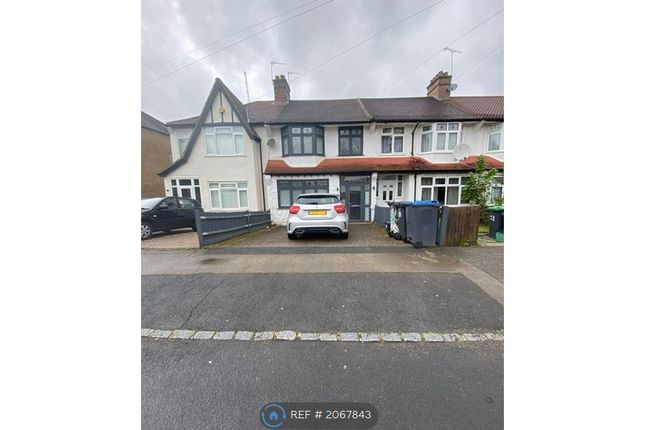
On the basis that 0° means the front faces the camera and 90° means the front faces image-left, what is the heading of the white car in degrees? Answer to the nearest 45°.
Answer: approximately 180°

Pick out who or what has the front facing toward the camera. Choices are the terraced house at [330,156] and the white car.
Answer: the terraced house

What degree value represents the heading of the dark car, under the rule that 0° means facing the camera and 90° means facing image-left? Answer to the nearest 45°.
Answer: approximately 45°

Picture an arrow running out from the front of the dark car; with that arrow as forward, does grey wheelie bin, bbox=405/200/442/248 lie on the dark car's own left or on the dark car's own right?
on the dark car's own left

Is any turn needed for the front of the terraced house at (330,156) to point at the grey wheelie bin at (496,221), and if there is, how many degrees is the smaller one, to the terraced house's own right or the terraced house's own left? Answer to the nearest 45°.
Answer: approximately 45° to the terraced house's own left

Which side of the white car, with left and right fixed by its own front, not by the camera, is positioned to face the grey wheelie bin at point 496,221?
right

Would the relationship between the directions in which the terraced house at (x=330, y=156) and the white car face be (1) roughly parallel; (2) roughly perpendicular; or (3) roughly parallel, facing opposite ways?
roughly parallel, facing opposite ways

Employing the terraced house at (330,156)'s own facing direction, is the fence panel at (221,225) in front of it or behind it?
in front

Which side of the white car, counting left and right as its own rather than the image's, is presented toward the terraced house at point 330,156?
front

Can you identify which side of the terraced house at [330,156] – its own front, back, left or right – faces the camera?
front

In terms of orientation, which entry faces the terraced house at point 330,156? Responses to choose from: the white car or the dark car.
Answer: the white car

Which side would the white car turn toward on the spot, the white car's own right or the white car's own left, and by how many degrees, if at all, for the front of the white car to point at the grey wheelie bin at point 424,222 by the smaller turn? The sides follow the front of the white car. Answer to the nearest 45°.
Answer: approximately 90° to the white car's own right

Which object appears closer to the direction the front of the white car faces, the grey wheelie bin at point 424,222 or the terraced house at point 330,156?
the terraced house
